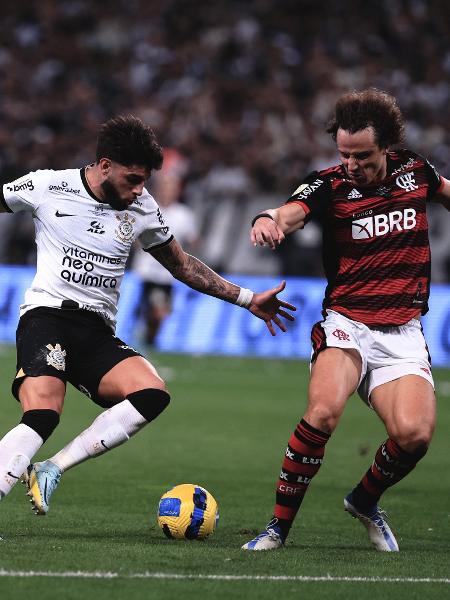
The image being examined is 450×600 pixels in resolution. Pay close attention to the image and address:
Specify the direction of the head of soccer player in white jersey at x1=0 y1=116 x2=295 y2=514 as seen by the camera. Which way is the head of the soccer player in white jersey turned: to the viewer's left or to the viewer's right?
to the viewer's right

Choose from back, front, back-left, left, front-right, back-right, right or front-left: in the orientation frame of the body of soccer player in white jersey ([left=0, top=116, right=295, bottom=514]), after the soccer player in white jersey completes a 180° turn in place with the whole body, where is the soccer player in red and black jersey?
back-right

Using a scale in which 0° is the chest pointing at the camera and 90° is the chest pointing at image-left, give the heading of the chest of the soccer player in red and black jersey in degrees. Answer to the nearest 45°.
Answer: approximately 0°
